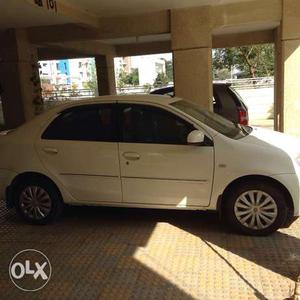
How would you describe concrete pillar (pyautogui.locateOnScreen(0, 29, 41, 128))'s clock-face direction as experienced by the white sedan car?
The concrete pillar is roughly at 8 o'clock from the white sedan car.

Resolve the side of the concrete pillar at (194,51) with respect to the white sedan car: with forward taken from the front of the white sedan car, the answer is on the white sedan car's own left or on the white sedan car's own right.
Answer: on the white sedan car's own left

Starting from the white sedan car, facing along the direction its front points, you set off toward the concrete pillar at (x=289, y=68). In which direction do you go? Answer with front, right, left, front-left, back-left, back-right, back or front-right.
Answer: front-left

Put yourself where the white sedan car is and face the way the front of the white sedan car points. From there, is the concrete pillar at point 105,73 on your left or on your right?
on your left

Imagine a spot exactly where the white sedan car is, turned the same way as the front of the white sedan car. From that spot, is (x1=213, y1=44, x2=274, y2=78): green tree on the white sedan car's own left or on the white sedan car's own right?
on the white sedan car's own left

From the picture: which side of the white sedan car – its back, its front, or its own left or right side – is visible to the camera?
right

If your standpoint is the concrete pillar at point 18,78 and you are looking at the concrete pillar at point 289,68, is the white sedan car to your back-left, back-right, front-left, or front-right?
front-right
